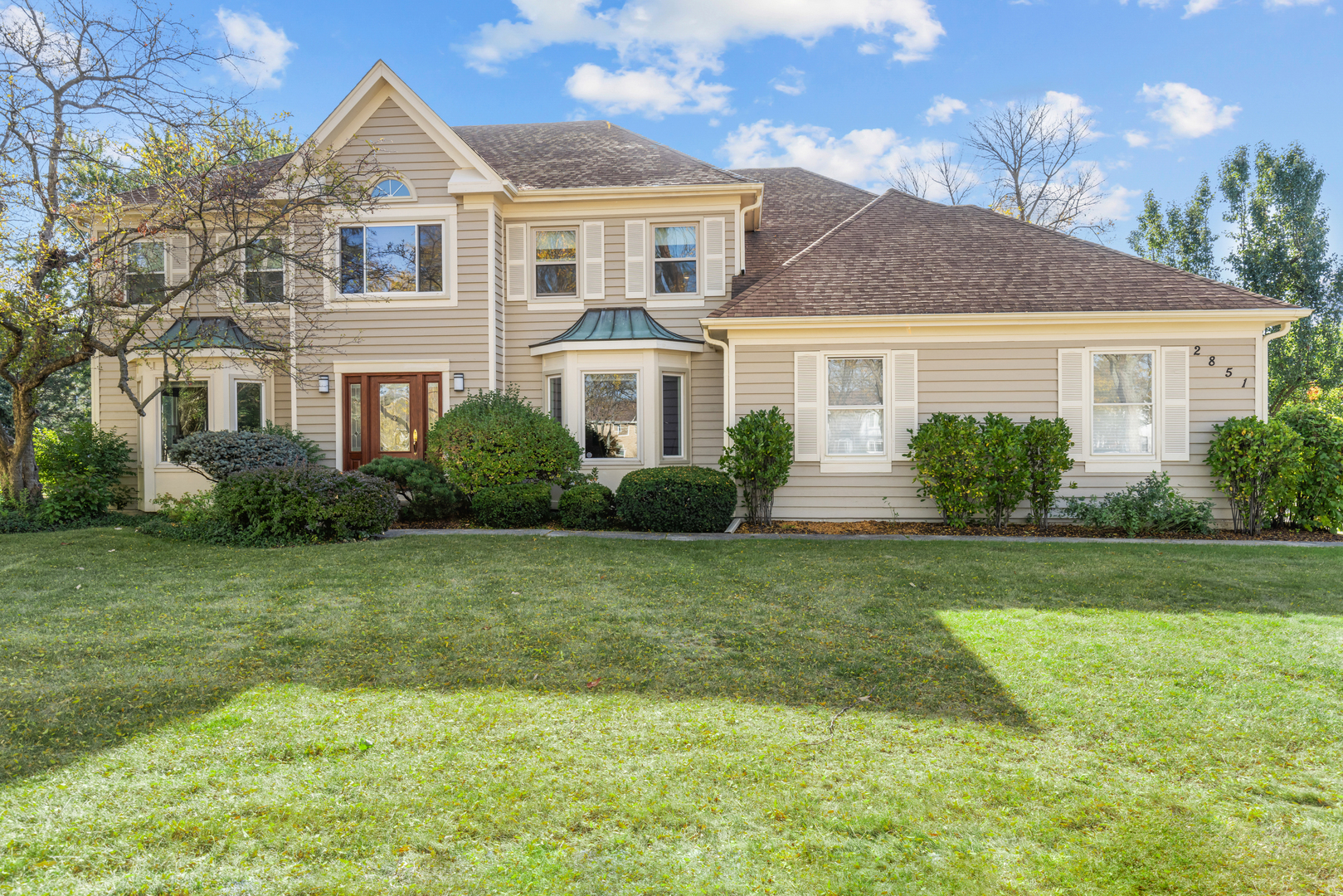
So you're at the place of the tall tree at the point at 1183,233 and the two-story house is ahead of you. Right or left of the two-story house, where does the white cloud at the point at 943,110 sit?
right

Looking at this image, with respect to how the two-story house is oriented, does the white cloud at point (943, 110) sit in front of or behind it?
behind

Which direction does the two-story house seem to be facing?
toward the camera

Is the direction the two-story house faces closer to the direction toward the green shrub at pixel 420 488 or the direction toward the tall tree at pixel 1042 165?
the green shrub

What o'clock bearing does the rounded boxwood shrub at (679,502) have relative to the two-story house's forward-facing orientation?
The rounded boxwood shrub is roughly at 12 o'clock from the two-story house.

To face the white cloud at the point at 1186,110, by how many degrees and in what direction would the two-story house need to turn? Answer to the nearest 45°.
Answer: approximately 135° to its left

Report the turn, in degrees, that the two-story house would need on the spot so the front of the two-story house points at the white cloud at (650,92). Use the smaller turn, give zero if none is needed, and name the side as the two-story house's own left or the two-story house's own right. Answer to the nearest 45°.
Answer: approximately 180°

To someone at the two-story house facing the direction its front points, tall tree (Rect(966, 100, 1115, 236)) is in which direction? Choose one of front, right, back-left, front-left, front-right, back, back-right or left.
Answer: back-left

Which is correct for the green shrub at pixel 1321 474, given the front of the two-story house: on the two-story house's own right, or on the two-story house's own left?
on the two-story house's own left

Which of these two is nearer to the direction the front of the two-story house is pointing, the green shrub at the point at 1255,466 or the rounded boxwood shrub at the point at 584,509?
the rounded boxwood shrub

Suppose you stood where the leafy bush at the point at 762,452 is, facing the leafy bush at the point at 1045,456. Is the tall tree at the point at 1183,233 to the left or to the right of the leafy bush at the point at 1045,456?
left

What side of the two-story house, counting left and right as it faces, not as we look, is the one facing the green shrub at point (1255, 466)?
left
